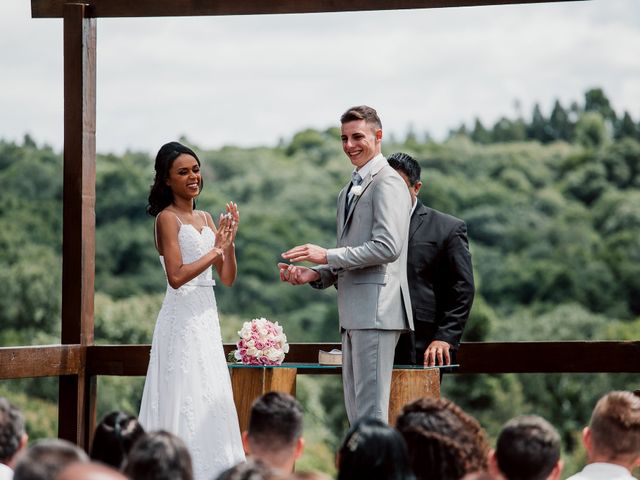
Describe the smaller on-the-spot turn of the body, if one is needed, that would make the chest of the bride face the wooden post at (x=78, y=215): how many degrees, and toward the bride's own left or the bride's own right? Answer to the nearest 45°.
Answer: approximately 180°

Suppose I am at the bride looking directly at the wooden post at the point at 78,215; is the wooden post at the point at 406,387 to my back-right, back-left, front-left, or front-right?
back-right

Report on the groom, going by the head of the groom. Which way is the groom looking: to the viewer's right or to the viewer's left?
to the viewer's left

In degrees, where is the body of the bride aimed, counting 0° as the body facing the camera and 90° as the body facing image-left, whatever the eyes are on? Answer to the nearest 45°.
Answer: approximately 315°

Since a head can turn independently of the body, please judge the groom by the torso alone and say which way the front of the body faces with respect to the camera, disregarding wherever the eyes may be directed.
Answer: to the viewer's left

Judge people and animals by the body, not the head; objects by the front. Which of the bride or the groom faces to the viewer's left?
the groom

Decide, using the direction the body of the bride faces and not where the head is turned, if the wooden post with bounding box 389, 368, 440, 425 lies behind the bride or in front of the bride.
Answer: in front

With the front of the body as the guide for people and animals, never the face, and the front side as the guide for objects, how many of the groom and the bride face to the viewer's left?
1

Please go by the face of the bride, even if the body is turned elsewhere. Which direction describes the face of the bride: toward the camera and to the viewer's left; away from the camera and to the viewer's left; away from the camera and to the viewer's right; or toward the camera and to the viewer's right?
toward the camera and to the viewer's right
